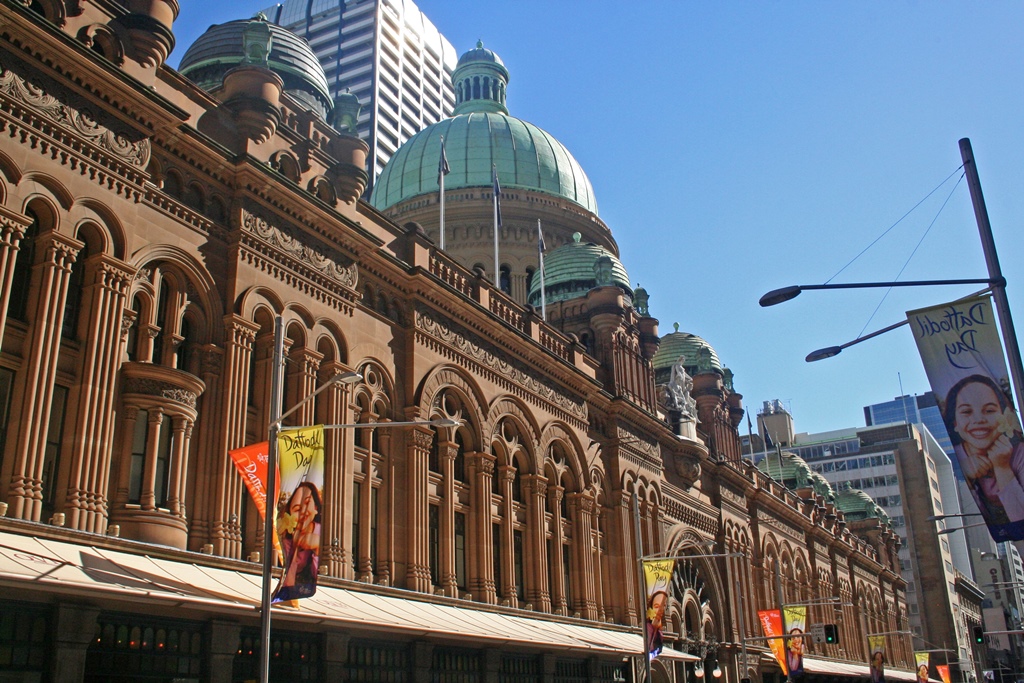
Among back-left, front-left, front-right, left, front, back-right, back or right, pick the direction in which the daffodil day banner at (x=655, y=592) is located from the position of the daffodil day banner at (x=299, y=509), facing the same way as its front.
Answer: back-left

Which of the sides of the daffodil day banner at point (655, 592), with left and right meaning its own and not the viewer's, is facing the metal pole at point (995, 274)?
front

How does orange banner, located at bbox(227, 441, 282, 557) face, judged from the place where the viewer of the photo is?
facing the viewer

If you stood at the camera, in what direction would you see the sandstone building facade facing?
facing the viewer and to the right of the viewer

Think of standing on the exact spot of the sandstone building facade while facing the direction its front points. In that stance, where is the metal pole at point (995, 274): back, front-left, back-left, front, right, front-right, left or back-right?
front

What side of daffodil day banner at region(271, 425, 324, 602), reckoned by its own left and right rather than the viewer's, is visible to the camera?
front

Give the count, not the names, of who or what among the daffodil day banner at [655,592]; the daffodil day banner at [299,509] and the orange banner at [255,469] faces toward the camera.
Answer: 3

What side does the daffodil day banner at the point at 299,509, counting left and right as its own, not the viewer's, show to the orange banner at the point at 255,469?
right

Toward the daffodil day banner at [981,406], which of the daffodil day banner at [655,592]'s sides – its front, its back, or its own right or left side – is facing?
front

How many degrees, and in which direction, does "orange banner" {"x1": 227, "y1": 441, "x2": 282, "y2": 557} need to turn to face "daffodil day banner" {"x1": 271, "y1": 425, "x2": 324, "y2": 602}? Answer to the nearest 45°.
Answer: approximately 90° to its left

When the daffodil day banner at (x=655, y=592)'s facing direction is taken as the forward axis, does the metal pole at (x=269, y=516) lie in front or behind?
in front

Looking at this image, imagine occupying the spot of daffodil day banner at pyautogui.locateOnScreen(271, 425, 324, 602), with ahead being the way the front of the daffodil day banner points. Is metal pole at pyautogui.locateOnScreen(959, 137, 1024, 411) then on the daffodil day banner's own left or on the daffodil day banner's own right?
on the daffodil day banner's own left
